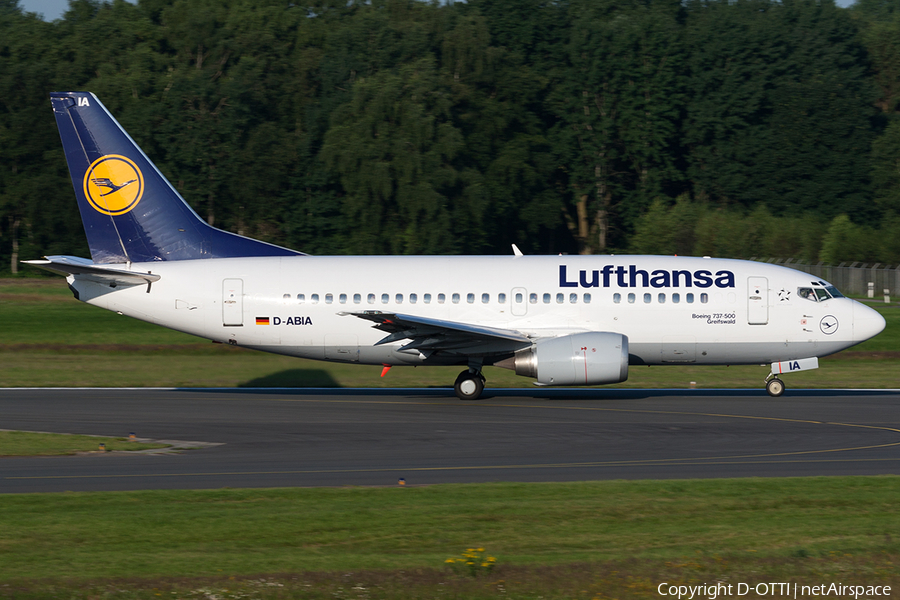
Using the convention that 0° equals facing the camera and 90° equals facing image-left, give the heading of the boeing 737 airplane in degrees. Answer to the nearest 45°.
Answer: approximately 270°
